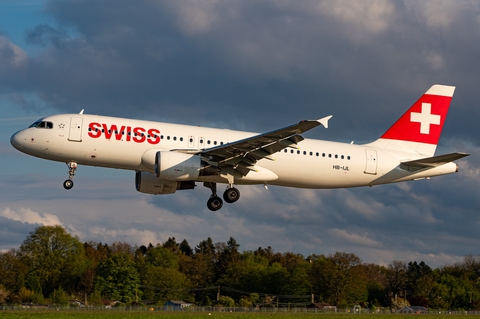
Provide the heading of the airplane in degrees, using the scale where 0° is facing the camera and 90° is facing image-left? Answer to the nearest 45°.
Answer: approximately 90°
